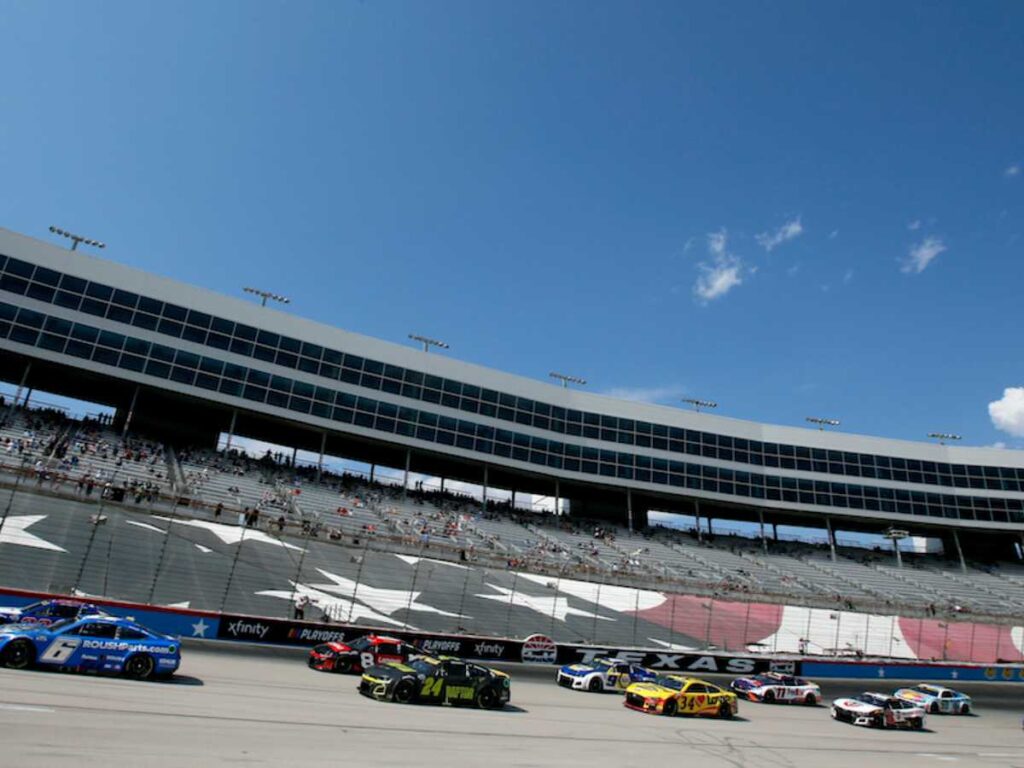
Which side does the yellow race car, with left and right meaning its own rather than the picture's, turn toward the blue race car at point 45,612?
front

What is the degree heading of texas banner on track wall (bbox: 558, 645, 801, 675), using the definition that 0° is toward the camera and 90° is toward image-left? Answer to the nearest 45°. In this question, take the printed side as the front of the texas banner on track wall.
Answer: approximately 0°

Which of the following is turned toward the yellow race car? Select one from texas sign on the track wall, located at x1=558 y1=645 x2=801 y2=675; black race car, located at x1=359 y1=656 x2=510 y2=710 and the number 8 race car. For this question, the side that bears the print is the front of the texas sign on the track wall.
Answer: the texas sign on the track wall

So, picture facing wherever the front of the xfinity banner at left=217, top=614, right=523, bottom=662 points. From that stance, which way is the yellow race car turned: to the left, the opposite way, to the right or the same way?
to the right

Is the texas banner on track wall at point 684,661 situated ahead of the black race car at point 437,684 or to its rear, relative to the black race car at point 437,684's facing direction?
to the rear

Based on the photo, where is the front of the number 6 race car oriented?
to the viewer's left

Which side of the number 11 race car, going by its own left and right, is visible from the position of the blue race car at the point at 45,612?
front

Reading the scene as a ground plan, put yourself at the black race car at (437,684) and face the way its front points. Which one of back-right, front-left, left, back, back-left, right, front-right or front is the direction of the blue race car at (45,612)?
front-right

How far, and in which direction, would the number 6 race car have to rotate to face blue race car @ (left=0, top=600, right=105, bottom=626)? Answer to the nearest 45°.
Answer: approximately 90° to its right

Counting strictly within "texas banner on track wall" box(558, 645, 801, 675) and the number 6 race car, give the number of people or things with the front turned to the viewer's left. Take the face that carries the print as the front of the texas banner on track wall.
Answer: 1

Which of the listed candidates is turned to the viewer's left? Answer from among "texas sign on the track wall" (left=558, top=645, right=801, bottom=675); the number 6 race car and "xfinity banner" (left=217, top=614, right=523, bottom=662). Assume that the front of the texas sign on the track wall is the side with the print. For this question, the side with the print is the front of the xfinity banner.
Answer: the number 6 race car

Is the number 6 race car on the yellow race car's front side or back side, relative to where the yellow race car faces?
on the front side

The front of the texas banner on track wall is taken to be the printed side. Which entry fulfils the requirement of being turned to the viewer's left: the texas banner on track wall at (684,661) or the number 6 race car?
the number 6 race car

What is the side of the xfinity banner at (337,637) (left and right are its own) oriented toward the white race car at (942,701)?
left

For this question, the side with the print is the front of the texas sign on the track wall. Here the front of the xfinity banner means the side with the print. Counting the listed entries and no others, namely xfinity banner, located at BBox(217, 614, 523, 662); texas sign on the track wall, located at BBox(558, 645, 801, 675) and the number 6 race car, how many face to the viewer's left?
1

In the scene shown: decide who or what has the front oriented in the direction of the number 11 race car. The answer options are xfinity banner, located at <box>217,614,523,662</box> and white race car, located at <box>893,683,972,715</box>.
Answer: the white race car
